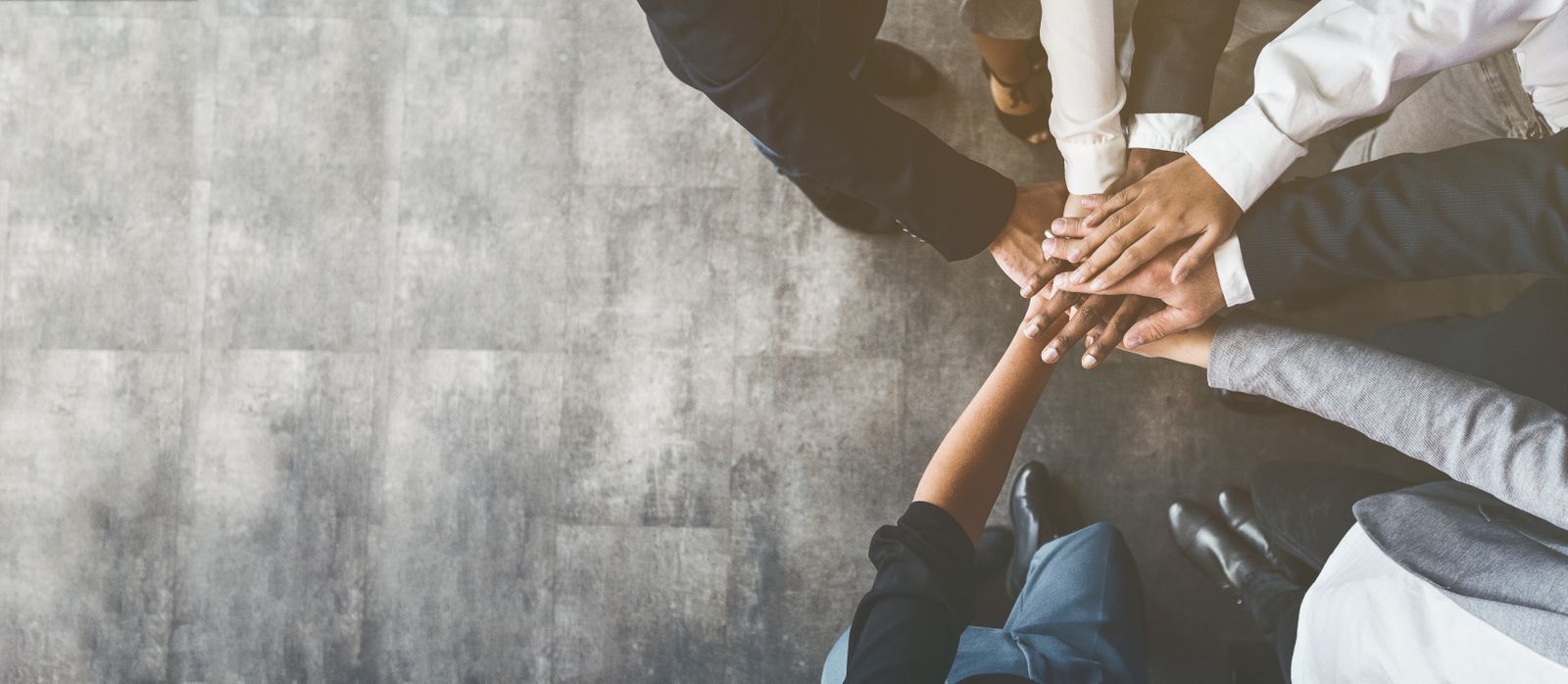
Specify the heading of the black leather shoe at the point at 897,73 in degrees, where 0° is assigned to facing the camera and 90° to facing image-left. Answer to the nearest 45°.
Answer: approximately 315°
